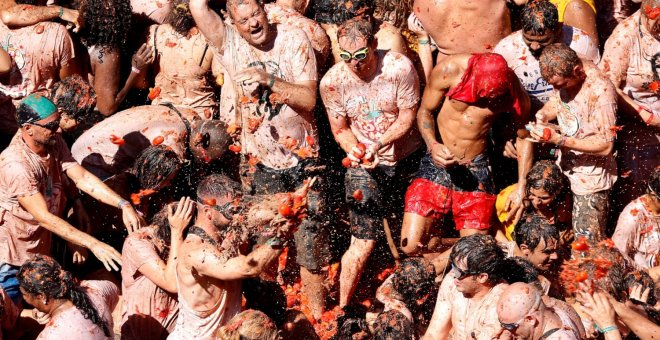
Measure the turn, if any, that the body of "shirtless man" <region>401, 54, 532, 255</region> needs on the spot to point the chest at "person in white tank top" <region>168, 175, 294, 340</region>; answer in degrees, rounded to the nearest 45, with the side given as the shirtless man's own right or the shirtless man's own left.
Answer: approximately 45° to the shirtless man's own right

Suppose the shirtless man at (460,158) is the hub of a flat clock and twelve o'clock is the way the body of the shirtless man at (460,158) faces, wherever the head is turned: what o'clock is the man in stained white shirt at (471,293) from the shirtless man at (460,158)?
the man in stained white shirt at (471,293) is roughly at 12 o'clock from the shirtless man at (460,158).

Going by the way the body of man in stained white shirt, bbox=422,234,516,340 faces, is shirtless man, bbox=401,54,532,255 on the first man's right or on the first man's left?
on the first man's right

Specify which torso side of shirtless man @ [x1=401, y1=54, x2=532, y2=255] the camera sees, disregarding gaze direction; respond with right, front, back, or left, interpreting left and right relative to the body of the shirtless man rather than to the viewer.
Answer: front

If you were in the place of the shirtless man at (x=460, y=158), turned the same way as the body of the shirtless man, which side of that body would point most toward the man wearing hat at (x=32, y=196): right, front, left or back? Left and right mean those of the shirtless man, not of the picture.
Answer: right

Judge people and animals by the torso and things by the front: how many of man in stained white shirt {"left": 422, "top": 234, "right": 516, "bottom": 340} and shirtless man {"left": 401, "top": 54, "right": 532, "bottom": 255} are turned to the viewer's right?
0

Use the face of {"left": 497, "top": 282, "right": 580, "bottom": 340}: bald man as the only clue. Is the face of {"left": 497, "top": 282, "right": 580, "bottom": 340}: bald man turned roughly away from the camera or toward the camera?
toward the camera

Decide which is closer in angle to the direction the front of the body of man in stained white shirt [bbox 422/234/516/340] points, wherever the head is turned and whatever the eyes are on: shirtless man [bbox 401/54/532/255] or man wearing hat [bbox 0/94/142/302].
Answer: the man wearing hat

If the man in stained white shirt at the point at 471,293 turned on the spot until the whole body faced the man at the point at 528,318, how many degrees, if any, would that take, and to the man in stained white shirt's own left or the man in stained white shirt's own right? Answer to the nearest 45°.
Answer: approximately 90° to the man in stained white shirt's own left

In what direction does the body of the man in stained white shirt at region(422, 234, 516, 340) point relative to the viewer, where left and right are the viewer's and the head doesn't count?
facing the viewer and to the left of the viewer

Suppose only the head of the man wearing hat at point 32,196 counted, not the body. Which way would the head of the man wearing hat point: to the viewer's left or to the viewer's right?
to the viewer's right

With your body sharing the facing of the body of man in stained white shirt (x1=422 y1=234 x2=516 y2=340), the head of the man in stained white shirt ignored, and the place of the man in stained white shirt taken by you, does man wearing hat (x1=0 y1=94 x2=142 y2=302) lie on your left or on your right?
on your right
